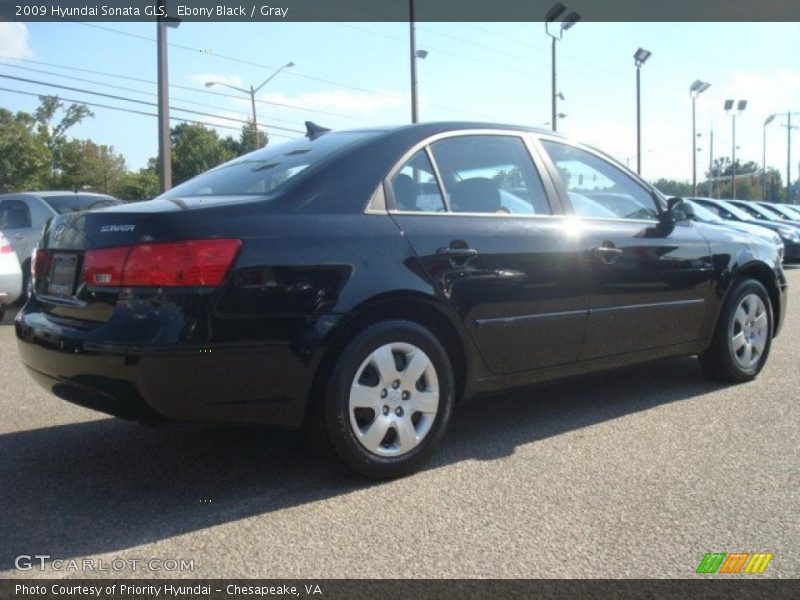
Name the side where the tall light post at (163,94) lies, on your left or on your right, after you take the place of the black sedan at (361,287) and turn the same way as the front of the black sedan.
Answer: on your left

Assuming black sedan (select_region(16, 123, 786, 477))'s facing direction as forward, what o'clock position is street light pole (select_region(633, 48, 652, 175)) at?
The street light pole is roughly at 11 o'clock from the black sedan.

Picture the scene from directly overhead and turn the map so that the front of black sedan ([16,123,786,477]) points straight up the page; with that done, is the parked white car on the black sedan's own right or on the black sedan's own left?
on the black sedan's own left

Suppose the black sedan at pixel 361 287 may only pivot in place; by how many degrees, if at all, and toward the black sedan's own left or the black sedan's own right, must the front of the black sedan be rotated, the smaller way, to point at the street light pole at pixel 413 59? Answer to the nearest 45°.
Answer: approximately 45° to the black sedan's own left

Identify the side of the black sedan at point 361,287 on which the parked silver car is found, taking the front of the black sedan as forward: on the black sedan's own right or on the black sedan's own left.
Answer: on the black sedan's own left

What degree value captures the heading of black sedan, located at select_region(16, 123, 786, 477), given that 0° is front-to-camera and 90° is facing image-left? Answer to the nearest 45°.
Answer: approximately 225°
